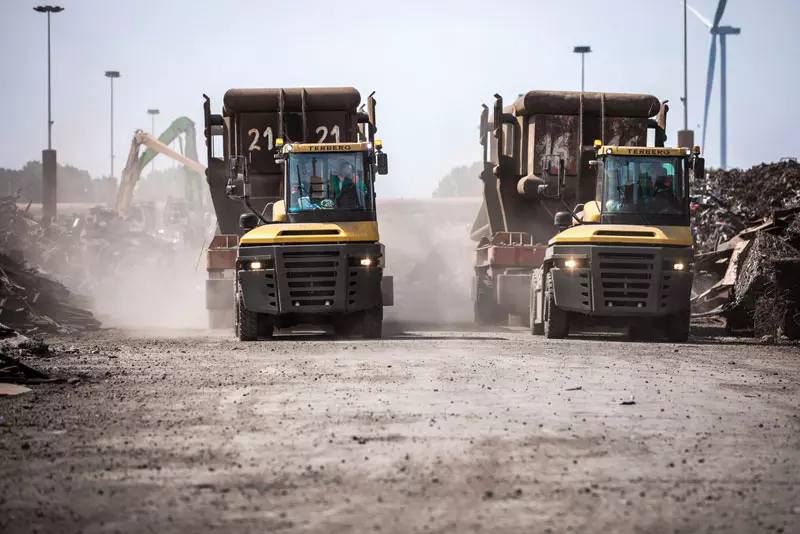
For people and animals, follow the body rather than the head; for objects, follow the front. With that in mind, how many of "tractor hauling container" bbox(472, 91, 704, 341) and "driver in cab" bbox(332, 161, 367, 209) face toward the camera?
2

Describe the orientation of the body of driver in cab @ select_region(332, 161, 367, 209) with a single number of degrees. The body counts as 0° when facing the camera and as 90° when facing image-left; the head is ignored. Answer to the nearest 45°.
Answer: approximately 0°

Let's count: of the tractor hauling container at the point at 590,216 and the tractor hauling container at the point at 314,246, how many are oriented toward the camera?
2

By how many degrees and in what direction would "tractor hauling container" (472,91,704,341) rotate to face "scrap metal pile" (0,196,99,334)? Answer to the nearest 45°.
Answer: approximately 90° to its right

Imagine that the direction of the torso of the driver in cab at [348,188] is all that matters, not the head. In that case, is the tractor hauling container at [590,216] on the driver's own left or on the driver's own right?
on the driver's own left

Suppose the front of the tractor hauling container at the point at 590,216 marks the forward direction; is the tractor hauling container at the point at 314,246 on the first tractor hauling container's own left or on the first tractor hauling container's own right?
on the first tractor hauling container's own right

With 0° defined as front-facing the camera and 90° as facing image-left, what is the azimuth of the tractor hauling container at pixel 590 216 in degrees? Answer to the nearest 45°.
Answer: approximately 0°

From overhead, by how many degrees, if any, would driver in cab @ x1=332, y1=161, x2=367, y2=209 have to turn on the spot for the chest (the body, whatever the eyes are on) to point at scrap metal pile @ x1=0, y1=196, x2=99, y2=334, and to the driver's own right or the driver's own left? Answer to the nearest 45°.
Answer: approximately 135° to the driver's own right
